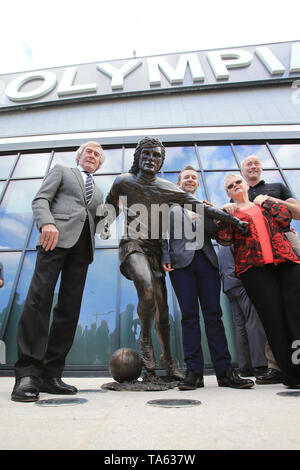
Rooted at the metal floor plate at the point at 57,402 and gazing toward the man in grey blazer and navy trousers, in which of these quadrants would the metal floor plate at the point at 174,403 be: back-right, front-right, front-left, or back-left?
front-right

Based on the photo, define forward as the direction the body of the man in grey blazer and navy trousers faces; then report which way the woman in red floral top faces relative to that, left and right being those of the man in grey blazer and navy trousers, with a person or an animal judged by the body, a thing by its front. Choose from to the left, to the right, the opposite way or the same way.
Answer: the same way

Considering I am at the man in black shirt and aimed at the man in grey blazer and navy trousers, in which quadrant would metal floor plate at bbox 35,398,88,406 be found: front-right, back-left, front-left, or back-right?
front-left

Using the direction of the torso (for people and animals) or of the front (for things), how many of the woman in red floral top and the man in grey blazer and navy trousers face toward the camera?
2

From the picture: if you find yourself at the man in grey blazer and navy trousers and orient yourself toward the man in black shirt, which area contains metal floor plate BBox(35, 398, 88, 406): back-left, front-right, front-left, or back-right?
back-right

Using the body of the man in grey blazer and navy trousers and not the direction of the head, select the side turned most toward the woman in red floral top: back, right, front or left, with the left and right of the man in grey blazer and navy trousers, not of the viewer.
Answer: left

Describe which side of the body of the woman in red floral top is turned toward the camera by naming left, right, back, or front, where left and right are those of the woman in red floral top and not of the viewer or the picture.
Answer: front

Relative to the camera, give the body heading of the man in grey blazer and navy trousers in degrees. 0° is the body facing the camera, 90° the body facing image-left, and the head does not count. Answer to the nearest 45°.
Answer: approximately 0°

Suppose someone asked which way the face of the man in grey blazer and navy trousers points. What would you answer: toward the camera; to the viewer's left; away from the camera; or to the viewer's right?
toward the camera

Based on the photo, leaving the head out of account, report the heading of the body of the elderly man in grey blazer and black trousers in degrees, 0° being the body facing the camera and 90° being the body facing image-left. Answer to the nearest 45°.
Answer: approximately 315°

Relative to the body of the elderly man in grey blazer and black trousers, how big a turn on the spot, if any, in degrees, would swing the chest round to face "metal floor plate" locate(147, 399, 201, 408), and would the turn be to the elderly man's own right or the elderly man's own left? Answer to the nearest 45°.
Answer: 0° — they already face it
